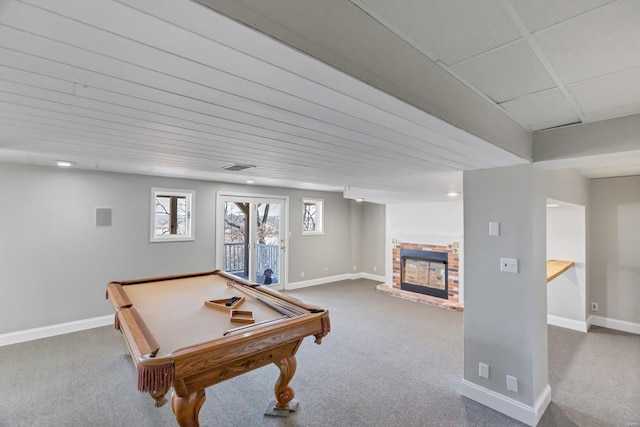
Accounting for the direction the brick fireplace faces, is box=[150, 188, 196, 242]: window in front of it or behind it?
in front

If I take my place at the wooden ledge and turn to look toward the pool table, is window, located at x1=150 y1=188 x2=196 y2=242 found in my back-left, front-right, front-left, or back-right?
front-right

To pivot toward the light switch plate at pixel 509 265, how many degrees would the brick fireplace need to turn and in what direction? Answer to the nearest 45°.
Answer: approximately 45° to its left

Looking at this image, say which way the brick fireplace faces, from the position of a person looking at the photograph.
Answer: facing the viewer and to the left of the viewer

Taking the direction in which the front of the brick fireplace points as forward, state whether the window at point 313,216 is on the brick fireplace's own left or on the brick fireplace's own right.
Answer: on the brick fireplace's own right

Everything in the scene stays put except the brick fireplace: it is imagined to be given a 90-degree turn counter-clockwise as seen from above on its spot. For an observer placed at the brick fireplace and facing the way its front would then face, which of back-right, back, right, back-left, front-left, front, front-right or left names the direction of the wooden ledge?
front

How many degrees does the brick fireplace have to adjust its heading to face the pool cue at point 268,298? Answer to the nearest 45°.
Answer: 0° — it already faces it

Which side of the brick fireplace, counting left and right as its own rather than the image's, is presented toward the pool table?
front
